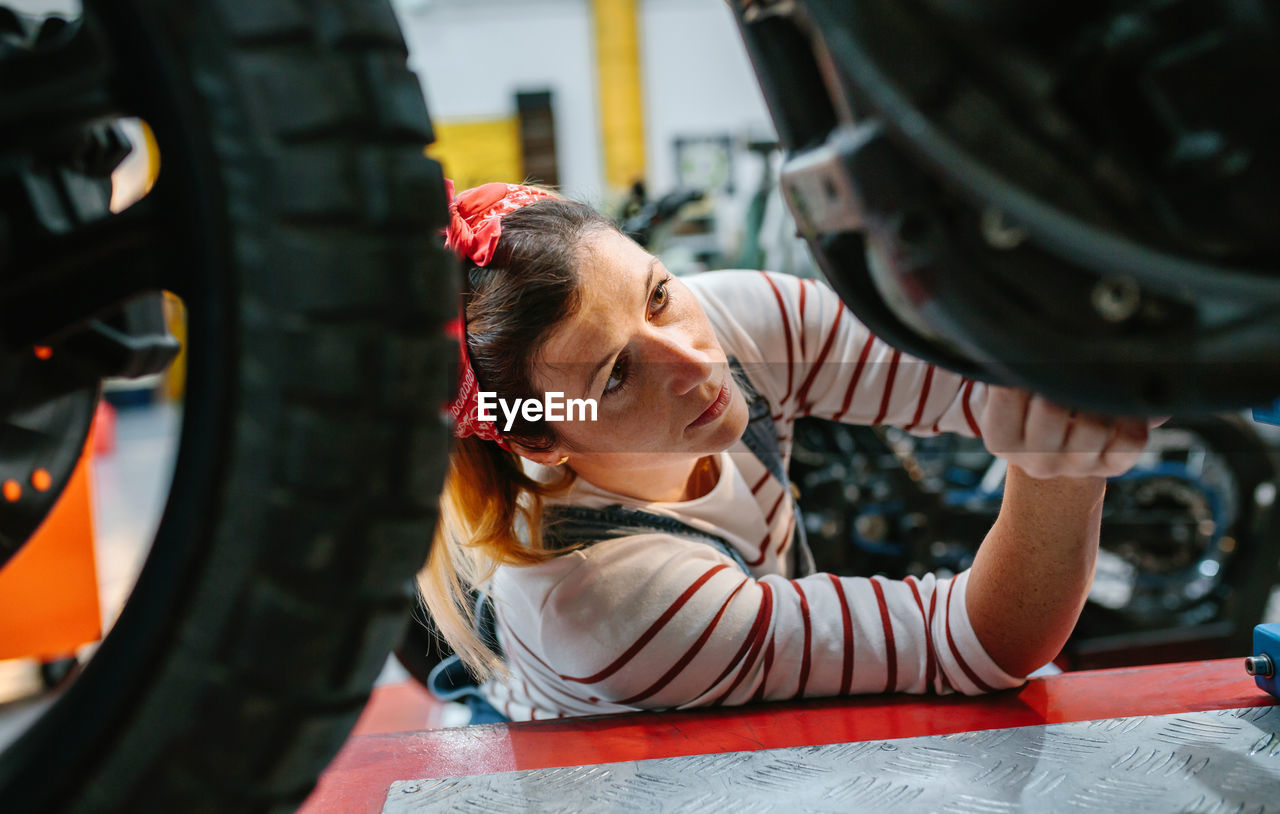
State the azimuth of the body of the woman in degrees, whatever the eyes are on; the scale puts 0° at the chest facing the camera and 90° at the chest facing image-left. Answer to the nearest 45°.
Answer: approximately 315°

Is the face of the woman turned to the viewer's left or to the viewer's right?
to the viewer's right
